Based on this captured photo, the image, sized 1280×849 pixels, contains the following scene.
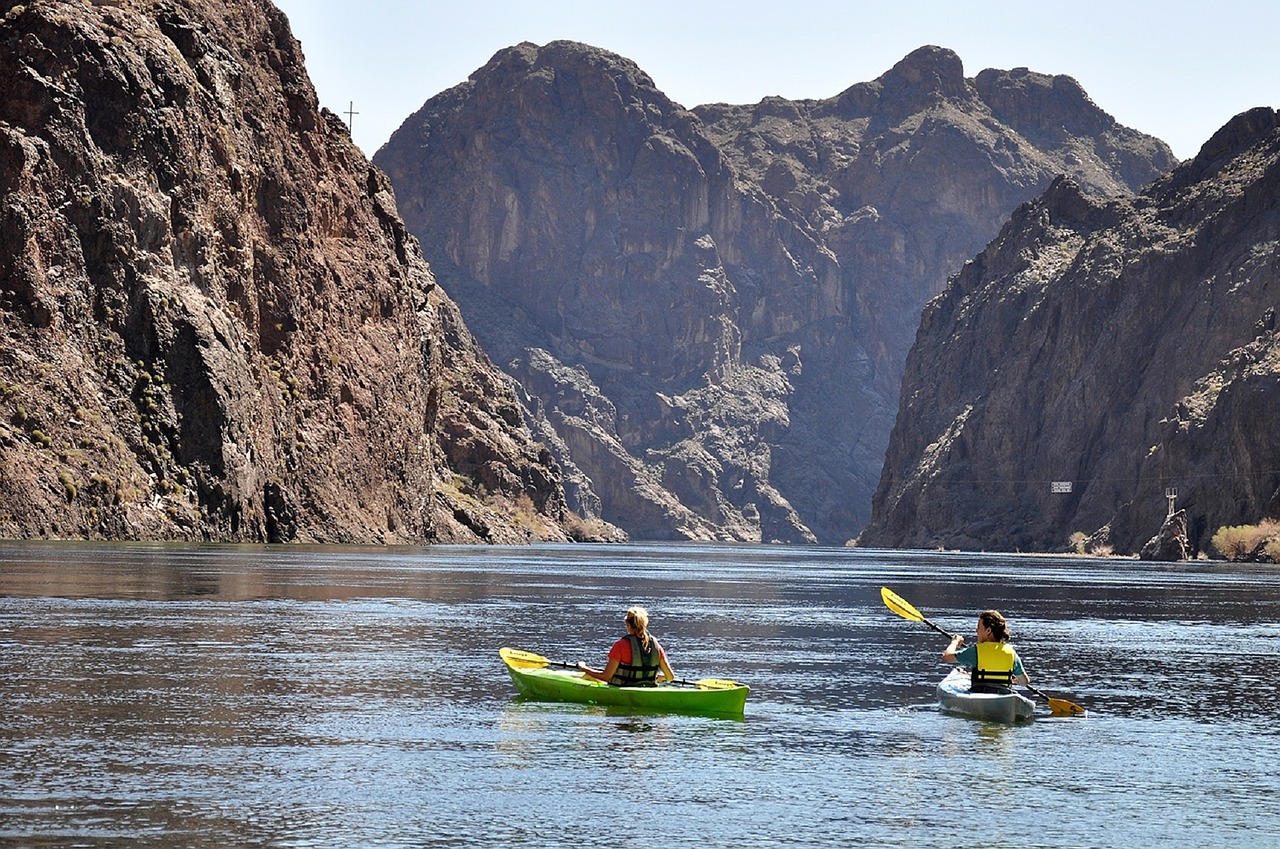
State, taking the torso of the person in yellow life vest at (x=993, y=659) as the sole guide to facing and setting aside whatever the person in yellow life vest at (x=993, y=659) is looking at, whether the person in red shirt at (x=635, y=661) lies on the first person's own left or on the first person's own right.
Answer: on the first person's own left

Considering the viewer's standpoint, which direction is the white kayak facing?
facing away from the viewer and to the left of the viewer

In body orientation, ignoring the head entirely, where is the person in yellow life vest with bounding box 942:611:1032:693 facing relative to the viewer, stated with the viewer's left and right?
facing away from the viewer and to the left of the viewer

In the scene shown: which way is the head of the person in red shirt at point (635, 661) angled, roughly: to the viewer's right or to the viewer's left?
to the viewer's left

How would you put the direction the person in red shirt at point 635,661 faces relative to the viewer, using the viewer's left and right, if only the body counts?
facing away from the viewer and to the left of the viewer

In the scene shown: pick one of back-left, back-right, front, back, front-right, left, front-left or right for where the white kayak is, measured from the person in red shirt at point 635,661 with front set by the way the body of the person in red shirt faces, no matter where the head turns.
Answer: back-right

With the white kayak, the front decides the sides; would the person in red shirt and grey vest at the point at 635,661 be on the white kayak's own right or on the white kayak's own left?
on the white kayak's own left
